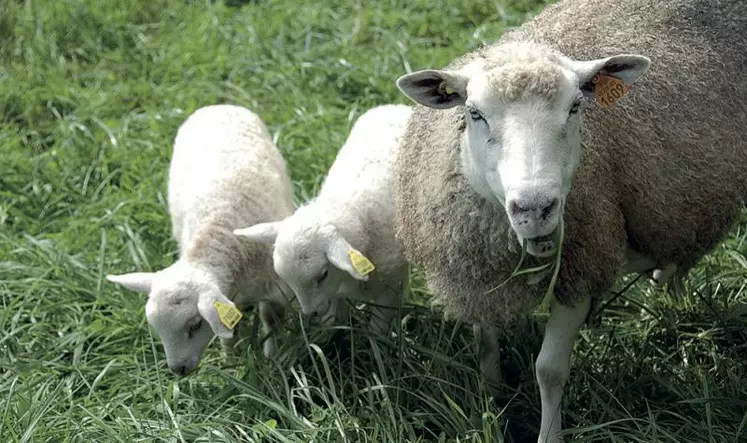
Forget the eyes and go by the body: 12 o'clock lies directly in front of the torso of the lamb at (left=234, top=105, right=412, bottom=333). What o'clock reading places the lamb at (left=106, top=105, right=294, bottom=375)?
the lamb at (left=106, top=105, right=294, bottom=375) is roughly at 2 o'clock from the lamb at (left=234, top=105, right=412, bottom=333).

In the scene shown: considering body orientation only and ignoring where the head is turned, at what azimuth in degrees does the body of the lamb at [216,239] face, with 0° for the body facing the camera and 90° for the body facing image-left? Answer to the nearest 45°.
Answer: approximately 0°

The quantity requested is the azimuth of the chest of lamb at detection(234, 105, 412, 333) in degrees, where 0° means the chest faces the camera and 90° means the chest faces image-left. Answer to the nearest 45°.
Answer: approximately 45°

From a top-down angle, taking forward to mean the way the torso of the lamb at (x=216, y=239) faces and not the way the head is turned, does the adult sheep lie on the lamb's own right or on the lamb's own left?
on the lamb's own left

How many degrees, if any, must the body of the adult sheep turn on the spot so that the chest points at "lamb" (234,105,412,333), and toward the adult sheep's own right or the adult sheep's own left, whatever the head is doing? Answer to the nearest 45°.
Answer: approximately 45° to the adult sheep's own right

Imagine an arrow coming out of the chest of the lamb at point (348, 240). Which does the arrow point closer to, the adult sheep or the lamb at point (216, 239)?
the lamb
